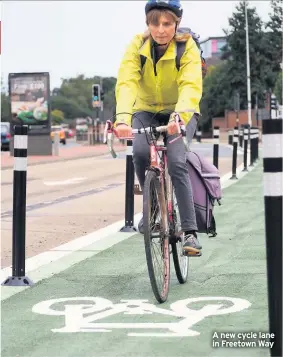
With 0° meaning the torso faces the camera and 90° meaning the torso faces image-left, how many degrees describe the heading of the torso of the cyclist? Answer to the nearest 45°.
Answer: approximately 0°

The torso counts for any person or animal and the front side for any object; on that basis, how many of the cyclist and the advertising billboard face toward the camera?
2

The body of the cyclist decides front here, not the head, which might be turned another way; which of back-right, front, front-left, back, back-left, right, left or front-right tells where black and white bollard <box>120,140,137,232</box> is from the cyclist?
back

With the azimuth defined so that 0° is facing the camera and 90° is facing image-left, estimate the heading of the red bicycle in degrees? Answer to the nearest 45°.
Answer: approximately 0°

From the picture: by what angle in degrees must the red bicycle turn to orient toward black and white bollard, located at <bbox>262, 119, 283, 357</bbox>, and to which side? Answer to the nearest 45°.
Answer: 0° — it already faces it

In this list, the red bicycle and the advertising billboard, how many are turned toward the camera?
2

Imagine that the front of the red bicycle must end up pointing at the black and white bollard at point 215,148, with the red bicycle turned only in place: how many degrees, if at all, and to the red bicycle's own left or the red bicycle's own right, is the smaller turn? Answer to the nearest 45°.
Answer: approximately 180°

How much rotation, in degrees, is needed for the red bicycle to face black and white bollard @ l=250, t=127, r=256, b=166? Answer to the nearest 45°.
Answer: approximately 180°

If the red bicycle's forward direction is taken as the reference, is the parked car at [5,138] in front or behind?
behind
